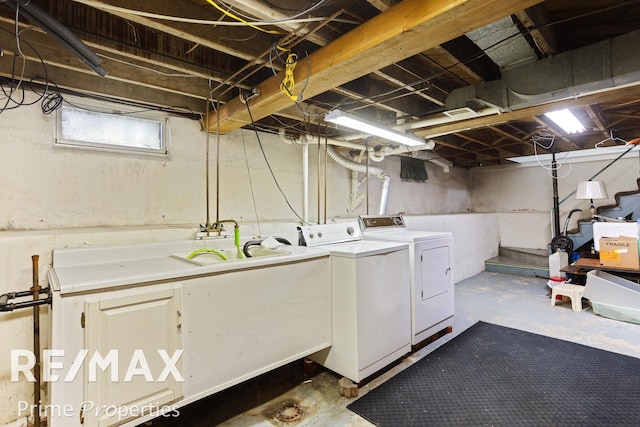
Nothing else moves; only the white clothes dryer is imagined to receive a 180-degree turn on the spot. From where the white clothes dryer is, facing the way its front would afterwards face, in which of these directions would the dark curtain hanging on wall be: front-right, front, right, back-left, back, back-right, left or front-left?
front-right

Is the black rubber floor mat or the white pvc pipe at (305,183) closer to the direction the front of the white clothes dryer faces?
the black rubber floor mat

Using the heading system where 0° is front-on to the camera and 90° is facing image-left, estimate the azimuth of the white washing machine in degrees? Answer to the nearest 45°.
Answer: approximately 315°

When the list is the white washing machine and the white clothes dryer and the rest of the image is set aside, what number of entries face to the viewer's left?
0

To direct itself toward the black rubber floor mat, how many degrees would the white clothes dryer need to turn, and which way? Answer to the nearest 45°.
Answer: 0° — it already faces it

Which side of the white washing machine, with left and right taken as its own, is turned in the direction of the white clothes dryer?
left

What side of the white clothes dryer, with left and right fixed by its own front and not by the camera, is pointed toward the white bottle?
left

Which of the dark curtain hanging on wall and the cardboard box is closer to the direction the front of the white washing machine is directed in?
the cardboard box

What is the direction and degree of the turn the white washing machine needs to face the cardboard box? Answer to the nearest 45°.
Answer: approximately 90° to its left

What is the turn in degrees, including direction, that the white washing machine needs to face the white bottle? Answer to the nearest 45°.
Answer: approximately 90° to its left

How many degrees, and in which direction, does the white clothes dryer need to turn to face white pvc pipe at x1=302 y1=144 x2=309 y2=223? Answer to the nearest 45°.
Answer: approximately 135° to its right

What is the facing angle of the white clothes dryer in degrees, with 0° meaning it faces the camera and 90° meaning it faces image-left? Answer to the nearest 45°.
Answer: approximately 315°

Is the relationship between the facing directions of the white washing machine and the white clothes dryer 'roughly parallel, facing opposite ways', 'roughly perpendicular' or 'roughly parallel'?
roughly parallel

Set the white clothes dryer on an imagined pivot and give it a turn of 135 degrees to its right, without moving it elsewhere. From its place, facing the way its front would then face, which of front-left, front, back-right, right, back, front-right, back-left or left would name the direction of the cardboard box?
back-right

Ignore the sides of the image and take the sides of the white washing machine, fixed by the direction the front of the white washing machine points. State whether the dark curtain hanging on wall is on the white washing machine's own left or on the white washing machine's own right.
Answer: on the white washing machine's own left
